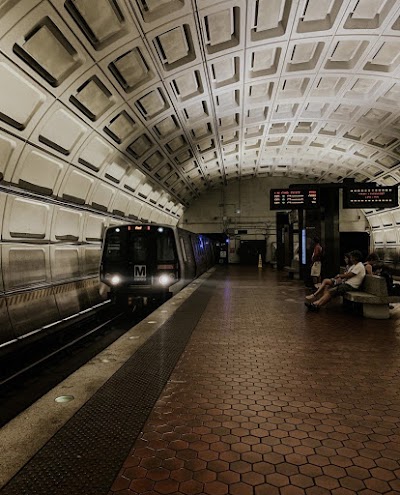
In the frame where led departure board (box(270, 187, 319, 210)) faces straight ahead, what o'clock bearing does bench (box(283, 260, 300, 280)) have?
The bench is roughly at 6 o'clock from the led departure board.

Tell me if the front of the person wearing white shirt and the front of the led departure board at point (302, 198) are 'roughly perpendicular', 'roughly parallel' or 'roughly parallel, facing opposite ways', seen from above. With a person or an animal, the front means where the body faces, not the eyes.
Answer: roughly perpendicular

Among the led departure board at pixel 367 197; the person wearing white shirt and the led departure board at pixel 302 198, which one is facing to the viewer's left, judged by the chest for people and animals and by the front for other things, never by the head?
the person wearing white shirt

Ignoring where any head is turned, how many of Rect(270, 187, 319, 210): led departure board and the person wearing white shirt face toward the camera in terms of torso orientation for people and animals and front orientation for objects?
1

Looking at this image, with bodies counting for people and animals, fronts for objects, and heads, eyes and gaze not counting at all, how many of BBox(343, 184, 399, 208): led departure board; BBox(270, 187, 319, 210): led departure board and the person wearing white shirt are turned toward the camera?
2

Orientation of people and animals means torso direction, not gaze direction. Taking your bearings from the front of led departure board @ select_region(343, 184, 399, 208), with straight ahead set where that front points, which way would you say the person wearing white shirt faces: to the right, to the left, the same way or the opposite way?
to the right

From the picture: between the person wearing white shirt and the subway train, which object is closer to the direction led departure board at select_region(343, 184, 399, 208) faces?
the person wearing white shirt

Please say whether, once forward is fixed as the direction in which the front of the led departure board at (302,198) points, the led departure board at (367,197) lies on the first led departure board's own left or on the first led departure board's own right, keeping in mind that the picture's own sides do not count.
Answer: on the first led departure board's own left

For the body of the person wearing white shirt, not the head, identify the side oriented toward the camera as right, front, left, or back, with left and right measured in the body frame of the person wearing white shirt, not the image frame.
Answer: left
